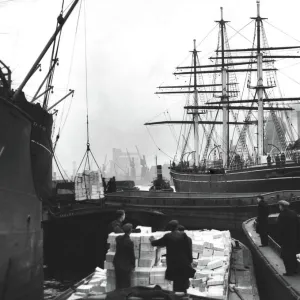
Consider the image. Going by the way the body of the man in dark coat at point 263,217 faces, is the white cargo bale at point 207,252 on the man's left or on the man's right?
on the man's left

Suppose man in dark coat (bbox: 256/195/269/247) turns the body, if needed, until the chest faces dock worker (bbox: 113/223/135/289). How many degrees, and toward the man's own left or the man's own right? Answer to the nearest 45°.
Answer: approximately 45° to the man's own left

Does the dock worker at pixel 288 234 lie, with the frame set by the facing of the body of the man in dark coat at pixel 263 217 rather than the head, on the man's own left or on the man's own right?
on the man's own left

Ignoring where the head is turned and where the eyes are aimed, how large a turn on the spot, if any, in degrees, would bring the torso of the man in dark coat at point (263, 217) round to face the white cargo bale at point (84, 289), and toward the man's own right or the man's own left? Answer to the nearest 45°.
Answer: approximately 45° to the man's own left

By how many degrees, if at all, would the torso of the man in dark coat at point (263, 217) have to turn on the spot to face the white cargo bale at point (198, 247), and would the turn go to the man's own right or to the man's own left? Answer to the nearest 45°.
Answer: approximately 45° to the man's own left

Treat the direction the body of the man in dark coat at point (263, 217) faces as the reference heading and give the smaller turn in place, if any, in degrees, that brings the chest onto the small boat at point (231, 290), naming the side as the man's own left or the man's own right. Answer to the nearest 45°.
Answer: approximately 90° to the man's own left

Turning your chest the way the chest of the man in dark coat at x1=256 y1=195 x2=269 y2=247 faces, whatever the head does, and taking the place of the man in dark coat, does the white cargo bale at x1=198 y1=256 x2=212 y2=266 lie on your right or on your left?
on your left

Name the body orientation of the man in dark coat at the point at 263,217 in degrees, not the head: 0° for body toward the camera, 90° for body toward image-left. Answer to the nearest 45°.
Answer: approximately 90°

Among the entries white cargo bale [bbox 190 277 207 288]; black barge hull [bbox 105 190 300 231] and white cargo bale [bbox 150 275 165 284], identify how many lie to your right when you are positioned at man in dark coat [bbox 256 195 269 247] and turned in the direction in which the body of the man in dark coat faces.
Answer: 1

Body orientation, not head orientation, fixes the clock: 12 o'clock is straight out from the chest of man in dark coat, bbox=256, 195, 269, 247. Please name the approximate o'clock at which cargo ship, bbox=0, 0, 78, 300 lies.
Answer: The cargo ship is roughly at 11 o'clock from the man in dark coat.

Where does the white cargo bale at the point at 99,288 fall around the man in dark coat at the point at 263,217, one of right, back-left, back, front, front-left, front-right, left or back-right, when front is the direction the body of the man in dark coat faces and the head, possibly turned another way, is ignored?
front-left

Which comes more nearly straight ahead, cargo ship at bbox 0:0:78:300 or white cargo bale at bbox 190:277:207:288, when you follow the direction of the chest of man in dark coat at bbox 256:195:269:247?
the cargo ship
